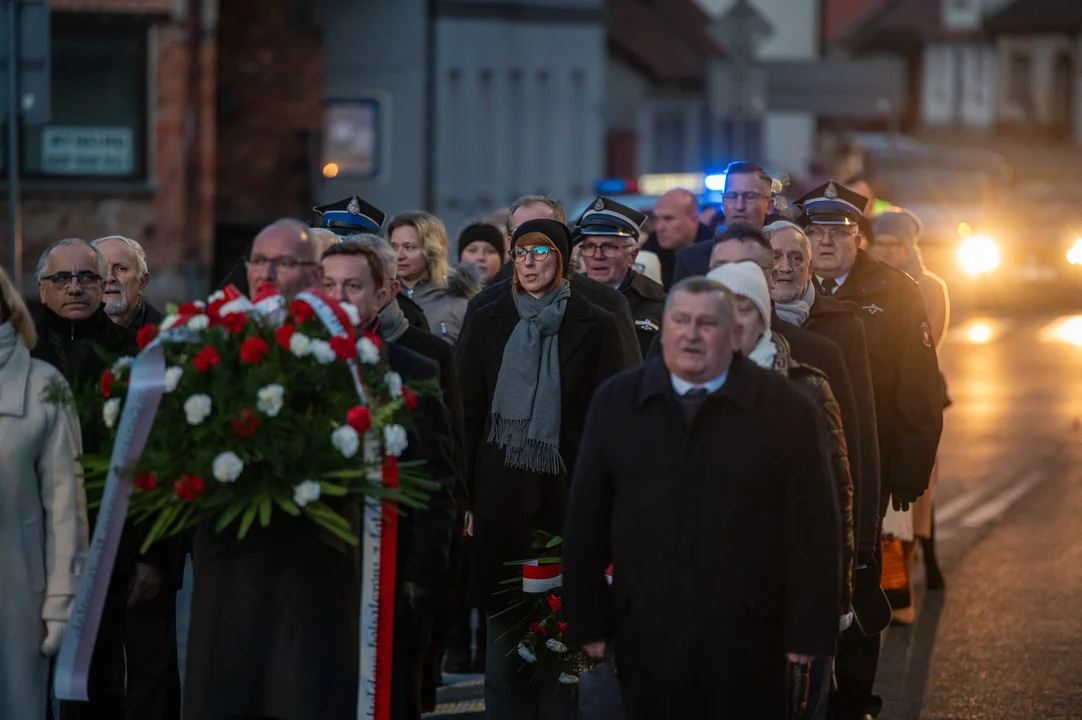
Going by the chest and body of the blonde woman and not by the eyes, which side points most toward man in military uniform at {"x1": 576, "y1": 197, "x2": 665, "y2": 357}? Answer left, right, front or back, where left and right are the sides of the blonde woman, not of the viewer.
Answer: left

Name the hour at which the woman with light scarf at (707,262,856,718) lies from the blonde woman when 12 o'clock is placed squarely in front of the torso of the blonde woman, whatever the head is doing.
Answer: The woman with light scarf is roughly at 10 o'clock from the blonde woman.

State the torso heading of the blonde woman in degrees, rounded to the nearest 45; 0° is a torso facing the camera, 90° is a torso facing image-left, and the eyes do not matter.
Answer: approximately 45°

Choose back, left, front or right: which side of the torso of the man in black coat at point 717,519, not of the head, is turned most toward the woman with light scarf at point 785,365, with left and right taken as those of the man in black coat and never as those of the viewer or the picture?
back

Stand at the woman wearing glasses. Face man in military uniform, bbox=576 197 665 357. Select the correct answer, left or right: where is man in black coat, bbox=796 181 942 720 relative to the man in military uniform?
right

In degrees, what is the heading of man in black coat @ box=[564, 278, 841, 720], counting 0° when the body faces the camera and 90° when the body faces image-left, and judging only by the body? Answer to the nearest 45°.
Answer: approximately 0°

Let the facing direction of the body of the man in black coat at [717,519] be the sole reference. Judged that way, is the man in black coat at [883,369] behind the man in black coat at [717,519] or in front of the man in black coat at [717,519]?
behind

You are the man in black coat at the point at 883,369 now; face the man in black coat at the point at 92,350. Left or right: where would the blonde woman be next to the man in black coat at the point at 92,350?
right

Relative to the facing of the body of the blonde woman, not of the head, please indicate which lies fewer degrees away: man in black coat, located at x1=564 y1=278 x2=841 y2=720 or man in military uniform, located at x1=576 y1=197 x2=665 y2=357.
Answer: the man in black coat
